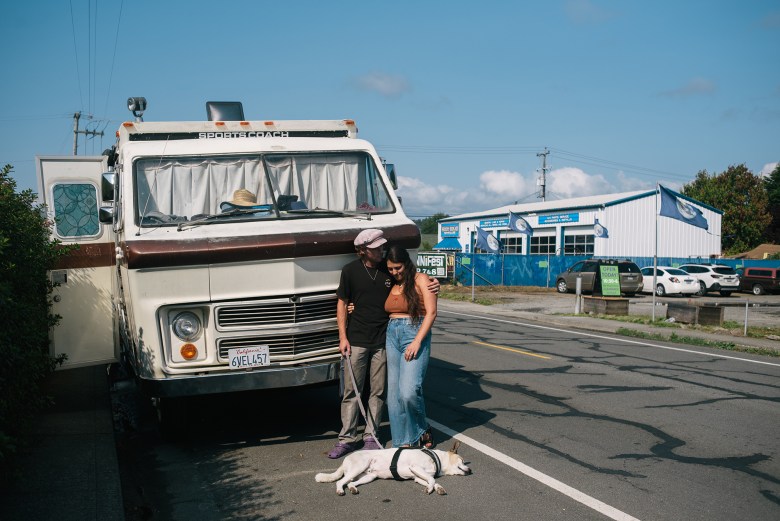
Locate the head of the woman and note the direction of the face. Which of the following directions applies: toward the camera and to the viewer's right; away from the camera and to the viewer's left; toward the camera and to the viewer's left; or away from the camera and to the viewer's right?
toward the camera and to the viewer's left

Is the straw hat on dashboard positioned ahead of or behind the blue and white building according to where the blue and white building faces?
ahead

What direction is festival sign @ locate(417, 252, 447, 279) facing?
toward the camera

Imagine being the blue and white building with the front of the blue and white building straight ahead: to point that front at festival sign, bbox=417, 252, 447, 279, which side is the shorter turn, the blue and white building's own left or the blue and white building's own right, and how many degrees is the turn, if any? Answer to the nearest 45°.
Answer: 0° — it already faces it

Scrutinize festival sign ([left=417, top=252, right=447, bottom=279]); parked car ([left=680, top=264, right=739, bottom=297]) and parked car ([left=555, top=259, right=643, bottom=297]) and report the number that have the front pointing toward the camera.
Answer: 1

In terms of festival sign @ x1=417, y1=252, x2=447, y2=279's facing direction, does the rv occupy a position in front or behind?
in front

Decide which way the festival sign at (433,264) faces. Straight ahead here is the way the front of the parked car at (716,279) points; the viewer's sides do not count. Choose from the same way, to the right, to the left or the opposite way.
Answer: the opposite way

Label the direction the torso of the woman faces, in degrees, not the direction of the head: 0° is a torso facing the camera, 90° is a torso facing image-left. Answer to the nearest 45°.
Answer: approximately 45°

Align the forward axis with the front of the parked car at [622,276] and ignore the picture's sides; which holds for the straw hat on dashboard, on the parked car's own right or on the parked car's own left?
on the parked car's own left

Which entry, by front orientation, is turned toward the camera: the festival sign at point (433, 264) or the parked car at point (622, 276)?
the festival sign

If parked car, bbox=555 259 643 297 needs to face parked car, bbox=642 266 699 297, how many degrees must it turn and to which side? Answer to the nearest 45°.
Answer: approximately 90° to its right

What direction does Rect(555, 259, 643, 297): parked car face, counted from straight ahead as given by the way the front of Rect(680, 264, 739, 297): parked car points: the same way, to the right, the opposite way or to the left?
the same way

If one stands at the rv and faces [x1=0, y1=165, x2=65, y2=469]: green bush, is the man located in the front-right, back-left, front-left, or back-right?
back-left

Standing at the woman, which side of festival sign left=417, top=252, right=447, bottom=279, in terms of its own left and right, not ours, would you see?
front

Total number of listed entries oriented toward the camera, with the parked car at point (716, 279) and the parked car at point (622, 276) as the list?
0

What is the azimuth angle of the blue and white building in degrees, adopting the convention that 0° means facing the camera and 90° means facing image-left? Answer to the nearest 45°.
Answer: approximately 45°
